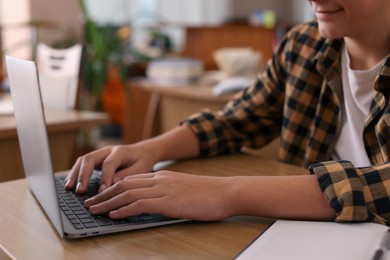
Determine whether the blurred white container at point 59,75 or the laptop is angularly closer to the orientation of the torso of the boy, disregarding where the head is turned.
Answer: the laptop

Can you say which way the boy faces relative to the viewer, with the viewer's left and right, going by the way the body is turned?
facing the viewer and to the left of the viewer

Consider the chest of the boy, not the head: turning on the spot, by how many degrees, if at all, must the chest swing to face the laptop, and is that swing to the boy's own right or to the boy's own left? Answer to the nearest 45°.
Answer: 0° — they already face it

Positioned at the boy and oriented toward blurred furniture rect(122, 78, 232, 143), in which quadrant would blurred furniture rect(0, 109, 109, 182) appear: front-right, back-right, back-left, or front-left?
front-left

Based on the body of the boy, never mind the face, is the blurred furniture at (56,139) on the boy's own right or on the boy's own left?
on the boy's own right

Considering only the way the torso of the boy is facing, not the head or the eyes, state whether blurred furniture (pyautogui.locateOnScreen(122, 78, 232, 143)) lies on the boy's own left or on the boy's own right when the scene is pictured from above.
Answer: on the boy's own right

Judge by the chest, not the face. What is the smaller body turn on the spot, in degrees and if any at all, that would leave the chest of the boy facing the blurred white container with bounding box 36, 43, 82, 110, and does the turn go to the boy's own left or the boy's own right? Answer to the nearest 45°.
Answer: approximately 90° to the boy's own right
